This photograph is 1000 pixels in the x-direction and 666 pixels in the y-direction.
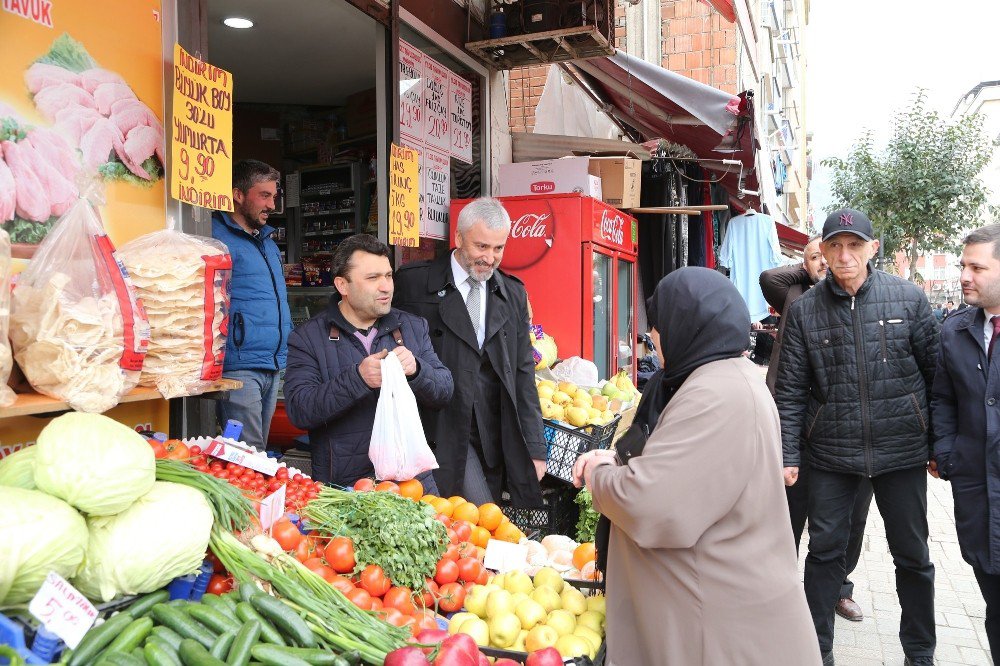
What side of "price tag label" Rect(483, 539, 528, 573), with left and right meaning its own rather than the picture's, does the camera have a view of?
front

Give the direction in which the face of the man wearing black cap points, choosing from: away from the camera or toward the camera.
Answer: toward the camera

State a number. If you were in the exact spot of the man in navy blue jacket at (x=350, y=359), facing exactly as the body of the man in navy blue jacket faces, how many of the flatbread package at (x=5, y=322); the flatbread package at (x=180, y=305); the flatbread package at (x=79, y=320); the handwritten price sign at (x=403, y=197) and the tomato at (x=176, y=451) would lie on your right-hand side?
4

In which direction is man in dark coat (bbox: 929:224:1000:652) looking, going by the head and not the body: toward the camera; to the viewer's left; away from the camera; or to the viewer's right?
to the viewer's left

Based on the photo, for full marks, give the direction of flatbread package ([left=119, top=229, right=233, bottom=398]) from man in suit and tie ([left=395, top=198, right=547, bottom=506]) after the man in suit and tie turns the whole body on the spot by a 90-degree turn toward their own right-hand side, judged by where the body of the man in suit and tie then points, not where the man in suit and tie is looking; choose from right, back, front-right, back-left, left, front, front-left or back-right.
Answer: front-left

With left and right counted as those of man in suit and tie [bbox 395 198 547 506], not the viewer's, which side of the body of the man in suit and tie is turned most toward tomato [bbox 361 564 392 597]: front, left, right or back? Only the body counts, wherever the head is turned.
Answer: front

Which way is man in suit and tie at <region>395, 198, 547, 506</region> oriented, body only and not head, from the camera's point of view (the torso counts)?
toward the camera

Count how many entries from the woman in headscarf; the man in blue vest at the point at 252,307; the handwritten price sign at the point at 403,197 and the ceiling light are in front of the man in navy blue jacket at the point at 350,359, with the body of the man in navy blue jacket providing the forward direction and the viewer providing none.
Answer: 1

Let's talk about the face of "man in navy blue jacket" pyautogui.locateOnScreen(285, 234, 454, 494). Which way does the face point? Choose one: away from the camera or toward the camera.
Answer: toward the camera

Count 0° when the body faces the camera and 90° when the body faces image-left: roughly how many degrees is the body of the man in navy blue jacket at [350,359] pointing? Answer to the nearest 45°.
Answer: approximately 315°
